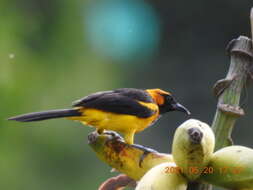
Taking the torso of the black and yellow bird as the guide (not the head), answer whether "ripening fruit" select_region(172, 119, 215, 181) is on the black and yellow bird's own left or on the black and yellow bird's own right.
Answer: on the black and yellow bird's own right

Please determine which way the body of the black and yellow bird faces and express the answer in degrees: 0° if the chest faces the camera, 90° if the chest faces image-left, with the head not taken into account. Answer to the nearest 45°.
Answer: approximately 270°
